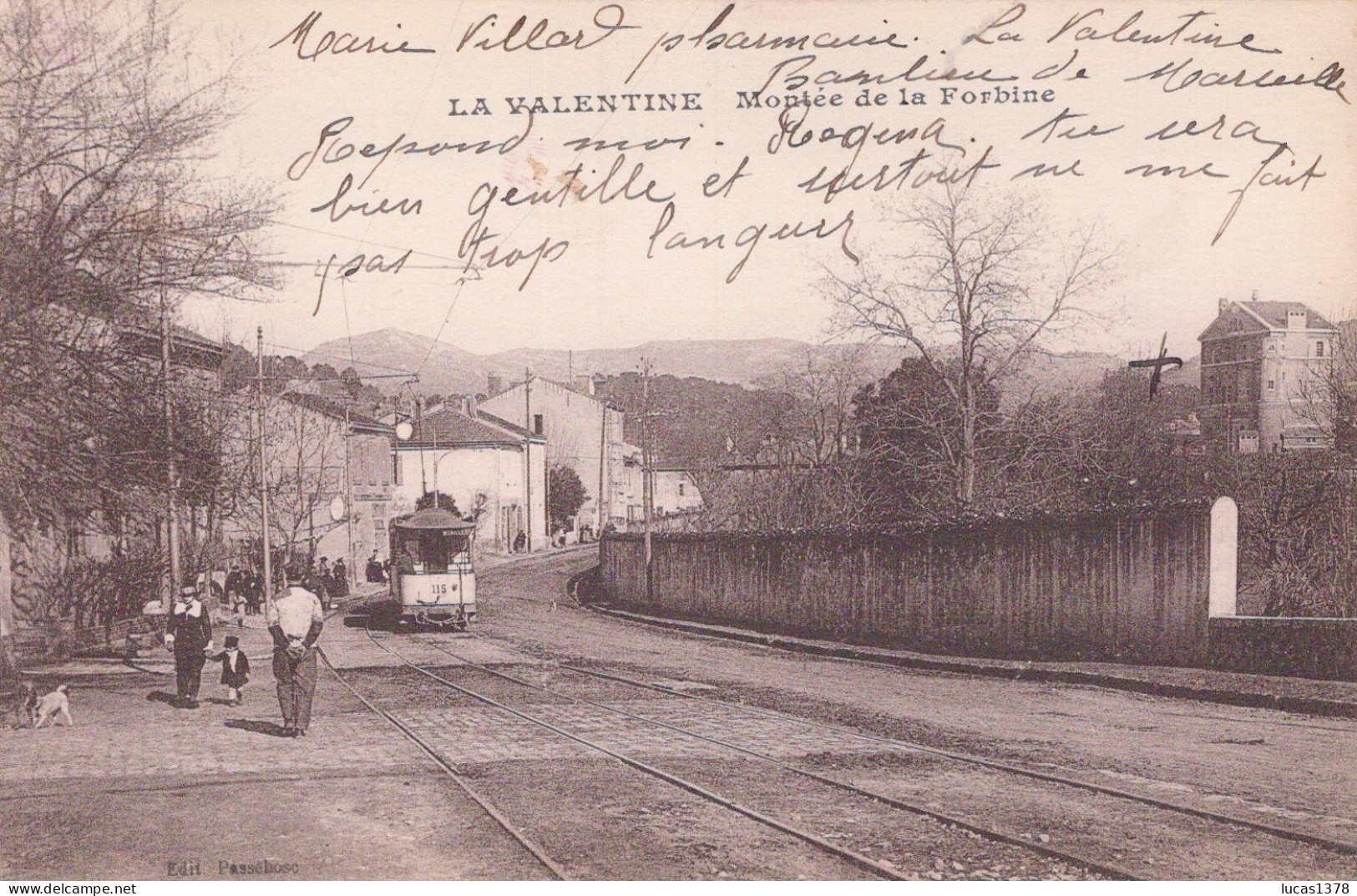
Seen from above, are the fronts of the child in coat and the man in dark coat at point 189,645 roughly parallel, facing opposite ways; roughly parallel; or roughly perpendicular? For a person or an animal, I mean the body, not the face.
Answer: roughly parallel

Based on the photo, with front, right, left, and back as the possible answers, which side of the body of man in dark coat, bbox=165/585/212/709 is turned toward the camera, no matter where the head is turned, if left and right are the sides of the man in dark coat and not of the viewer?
front

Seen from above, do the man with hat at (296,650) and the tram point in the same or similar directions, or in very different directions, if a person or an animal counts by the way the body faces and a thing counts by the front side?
very different directions

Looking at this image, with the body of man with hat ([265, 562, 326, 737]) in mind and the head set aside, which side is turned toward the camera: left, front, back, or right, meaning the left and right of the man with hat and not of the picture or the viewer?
back

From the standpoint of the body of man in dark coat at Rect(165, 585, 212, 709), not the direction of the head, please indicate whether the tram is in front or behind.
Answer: behind

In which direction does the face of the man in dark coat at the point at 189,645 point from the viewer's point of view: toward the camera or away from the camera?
toward the camera

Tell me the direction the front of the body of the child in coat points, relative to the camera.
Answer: toward the camera

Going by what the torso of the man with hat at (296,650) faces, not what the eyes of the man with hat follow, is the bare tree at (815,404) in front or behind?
in front

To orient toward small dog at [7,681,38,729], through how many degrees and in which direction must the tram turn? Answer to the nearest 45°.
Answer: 0° — it already faces it

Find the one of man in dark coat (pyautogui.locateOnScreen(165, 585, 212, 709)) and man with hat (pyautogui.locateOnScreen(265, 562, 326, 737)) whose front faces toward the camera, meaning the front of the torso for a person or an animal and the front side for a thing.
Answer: the man in dark coat

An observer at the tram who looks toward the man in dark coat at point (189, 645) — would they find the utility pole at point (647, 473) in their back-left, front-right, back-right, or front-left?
back-left

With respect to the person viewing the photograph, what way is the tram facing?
facing the viewer
